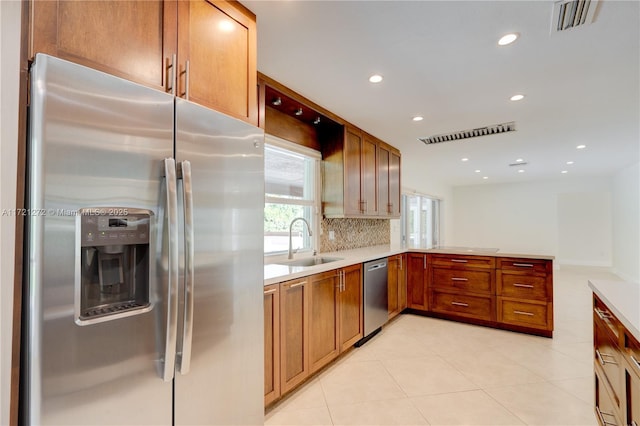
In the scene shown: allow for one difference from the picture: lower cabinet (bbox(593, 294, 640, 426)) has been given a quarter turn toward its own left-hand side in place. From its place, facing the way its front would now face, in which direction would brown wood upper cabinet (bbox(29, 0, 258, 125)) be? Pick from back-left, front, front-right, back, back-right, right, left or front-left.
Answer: front-right

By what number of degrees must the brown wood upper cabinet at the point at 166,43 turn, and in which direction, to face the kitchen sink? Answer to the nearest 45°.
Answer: approximately 90° to its left

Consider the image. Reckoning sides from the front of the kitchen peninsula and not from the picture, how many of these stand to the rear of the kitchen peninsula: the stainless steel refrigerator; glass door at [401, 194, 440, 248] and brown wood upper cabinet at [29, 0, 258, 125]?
1

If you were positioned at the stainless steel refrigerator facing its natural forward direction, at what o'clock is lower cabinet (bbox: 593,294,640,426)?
The lower cabinet is roughly at 11 o'clock from the stainless steel refrigerator.

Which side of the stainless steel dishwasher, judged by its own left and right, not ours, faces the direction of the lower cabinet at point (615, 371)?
front

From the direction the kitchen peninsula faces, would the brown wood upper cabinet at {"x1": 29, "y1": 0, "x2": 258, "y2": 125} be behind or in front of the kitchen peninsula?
in front

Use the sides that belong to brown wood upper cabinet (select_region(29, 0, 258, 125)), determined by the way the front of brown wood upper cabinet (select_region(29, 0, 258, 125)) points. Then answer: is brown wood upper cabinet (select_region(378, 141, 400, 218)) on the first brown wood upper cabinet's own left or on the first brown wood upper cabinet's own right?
on the first brown wood upper cabinet's own left

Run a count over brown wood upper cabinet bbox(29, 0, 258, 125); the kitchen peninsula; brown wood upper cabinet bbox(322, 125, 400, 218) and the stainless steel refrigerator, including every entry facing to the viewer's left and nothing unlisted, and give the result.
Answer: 0

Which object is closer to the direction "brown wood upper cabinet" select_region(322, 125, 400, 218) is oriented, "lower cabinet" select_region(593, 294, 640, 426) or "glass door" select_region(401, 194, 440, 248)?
the lower cabinet

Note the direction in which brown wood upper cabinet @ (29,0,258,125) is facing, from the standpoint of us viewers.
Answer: facing the viewer and to the right of the viewer

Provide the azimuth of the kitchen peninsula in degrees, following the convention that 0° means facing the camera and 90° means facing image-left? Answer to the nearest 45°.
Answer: approximately 0°

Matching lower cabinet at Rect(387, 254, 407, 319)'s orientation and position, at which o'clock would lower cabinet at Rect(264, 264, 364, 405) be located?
lower cabinet at Rect(264, 264, 364, 405) is roughly at 2 o'clock from lower cabinet at Rect(387, 254, 407, 319).

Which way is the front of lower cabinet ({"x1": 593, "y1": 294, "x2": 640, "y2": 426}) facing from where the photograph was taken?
facing to the left of the viewer

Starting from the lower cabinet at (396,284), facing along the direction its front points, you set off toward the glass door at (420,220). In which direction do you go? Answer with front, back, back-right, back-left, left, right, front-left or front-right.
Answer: back-left

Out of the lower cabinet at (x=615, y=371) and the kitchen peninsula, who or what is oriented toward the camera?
the kitchen peninsula

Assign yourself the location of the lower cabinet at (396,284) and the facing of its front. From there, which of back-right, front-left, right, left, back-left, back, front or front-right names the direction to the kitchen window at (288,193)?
right
